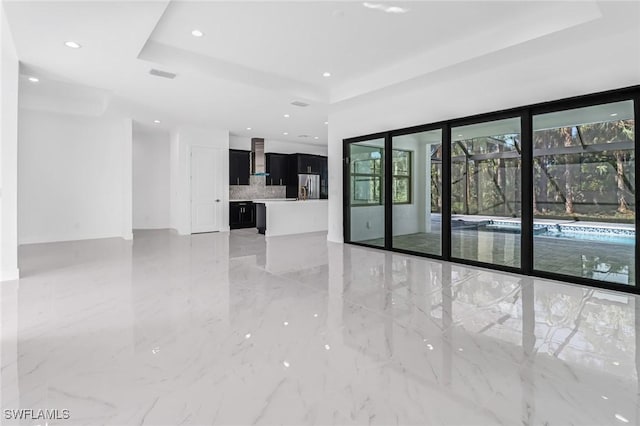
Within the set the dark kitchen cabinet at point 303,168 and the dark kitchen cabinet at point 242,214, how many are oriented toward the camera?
2

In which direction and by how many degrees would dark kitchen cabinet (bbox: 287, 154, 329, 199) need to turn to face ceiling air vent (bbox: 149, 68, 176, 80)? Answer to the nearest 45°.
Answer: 0° — it already faces it

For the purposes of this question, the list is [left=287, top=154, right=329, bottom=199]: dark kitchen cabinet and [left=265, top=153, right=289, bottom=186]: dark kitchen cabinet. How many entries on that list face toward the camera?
2

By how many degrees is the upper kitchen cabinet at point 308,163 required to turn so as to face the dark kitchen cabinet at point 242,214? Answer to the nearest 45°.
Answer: approximately 45° to its right

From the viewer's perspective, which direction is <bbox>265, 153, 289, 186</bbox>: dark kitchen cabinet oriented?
toward the camera

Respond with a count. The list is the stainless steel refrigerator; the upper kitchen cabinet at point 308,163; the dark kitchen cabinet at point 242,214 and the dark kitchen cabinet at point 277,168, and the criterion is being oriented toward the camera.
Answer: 4

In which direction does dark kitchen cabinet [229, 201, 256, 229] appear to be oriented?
toward the camera

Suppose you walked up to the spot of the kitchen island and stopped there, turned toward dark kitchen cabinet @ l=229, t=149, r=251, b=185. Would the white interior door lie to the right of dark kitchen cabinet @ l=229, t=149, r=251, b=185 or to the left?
left

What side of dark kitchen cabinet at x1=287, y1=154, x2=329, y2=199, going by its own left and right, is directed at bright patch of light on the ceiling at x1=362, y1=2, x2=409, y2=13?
front

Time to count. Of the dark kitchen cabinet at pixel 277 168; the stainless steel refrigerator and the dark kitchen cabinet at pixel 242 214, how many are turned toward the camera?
3

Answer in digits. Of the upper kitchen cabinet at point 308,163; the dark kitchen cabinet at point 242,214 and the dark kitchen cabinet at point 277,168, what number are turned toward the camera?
3
